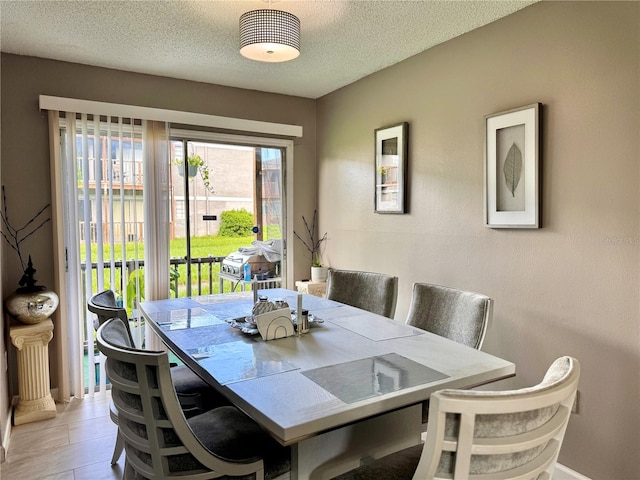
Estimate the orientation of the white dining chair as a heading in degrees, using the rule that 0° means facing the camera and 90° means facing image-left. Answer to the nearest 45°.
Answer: approximately 135°

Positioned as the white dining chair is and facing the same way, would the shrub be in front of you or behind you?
in front

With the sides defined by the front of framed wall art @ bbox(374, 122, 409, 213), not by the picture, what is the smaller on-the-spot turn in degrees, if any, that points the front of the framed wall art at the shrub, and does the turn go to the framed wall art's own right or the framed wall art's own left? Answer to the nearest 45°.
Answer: approximately 45° to the framed wall art's own right

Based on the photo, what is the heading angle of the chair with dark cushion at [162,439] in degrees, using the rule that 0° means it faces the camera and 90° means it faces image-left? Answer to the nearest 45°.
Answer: approximately 225°

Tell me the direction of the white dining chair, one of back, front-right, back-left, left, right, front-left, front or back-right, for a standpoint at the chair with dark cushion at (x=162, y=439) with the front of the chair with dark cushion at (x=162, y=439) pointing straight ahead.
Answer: right

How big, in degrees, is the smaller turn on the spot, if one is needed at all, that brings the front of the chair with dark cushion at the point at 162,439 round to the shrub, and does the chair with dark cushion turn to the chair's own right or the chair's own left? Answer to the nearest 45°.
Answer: approximately 45° to the chair's own left

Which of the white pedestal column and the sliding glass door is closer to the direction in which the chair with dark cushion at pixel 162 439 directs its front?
the sliding glass door

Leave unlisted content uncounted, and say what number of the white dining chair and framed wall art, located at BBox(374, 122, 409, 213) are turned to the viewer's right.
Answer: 0

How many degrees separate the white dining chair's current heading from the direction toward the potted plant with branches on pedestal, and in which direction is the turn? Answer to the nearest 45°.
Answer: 0° — it already faces it

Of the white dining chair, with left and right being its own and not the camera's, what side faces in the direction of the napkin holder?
front

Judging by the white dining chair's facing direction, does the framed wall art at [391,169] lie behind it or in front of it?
in front
